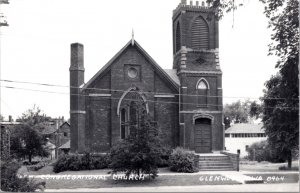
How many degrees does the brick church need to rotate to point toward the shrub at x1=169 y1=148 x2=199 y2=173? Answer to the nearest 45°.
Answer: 0° — it already faces it

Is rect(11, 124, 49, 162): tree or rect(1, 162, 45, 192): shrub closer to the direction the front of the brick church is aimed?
the shrub

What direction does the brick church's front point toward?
toward the camera

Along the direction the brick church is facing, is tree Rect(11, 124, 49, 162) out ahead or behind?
behind

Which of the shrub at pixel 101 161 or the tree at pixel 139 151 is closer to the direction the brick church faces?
the tree

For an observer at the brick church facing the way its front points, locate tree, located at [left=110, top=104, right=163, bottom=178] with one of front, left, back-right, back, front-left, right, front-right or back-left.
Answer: front
